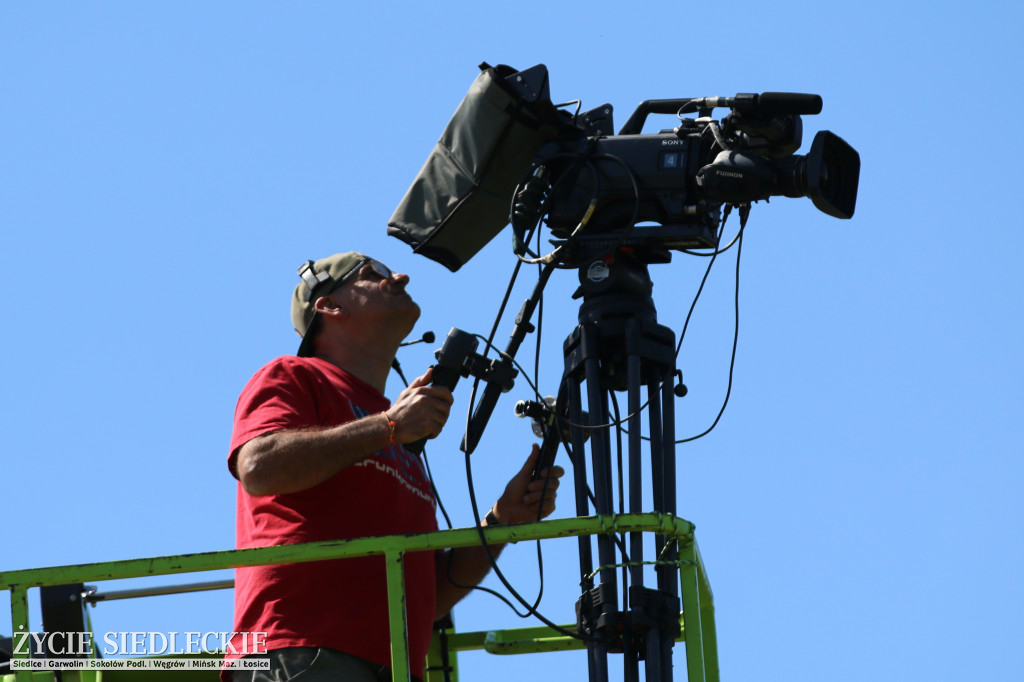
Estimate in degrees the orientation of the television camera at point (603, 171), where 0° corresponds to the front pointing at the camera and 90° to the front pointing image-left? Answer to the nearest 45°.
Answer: approximately 270°

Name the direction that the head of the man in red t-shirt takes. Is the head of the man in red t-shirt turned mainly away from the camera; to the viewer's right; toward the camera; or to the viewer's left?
to the viewer's right
